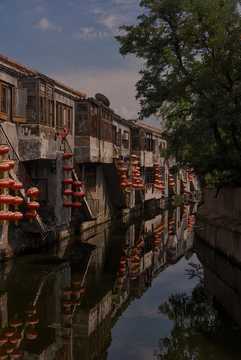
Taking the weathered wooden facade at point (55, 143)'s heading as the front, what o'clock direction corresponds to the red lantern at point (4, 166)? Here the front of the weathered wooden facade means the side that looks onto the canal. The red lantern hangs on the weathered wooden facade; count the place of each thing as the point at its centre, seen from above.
The red lantern is roughly at 2 o'clock from the weathered wooden facade.

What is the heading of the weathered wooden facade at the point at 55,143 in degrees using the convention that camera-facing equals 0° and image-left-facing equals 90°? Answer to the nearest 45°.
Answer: approximately 315°

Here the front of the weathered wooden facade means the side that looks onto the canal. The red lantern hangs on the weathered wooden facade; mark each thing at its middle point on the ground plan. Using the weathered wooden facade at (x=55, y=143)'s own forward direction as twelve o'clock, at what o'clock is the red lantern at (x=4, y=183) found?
The red lantern is roughly at 2 o'clock from the weathered wooden facade.
